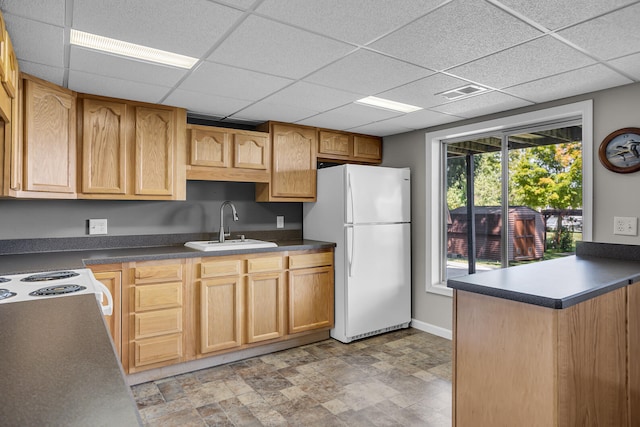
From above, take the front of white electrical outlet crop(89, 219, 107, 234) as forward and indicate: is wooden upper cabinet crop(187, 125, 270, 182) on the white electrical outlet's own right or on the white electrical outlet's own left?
on the white electrical outlet's own left

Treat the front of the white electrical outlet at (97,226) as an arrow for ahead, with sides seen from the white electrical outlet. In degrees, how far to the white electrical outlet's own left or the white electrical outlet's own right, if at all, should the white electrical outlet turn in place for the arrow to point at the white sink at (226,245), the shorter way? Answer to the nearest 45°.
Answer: approximately 90° to the white electrical outlet's own left

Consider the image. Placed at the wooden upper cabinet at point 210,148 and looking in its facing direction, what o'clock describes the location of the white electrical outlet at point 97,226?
The white electrical outlet is roughly at 3 o'clock from the wooden upper cabinet.

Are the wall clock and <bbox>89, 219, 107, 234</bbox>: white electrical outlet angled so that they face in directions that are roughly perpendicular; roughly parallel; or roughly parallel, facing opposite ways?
roughly perpendicular

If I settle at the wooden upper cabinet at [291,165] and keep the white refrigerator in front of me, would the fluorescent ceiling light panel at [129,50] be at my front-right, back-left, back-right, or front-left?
back-right

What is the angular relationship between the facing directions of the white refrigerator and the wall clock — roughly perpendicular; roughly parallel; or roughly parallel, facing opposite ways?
roughly perpendicular

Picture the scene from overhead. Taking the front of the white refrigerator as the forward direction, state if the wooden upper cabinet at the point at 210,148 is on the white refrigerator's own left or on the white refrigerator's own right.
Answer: on the white refrigerator's own right
